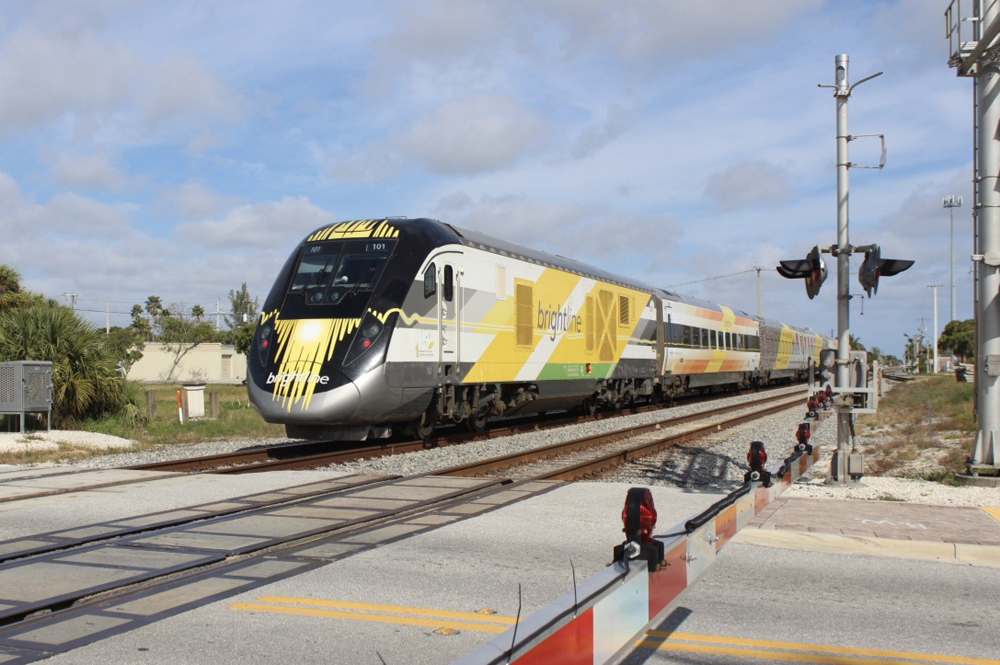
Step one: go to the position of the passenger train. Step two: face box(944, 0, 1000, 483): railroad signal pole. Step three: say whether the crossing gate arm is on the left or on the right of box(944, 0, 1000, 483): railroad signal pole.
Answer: right

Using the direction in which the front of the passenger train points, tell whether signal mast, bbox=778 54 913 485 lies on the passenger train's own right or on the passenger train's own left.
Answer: on the passenger train's own left

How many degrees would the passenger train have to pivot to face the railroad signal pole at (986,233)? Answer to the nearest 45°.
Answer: approximately 90° to its left

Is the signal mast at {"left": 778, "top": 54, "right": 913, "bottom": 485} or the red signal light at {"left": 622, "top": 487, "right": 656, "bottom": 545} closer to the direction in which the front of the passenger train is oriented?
the red signal light

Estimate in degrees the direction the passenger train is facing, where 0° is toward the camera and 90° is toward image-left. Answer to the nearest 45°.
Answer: approximately 45°

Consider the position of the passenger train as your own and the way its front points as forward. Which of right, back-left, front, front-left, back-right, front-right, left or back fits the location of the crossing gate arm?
front-left

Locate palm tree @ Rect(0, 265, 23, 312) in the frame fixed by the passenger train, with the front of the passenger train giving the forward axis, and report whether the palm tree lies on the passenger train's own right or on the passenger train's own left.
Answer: on the passenger train's own right

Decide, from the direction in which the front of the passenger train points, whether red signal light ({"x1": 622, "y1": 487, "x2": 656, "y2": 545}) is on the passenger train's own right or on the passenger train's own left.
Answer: on the passenger train's own left
